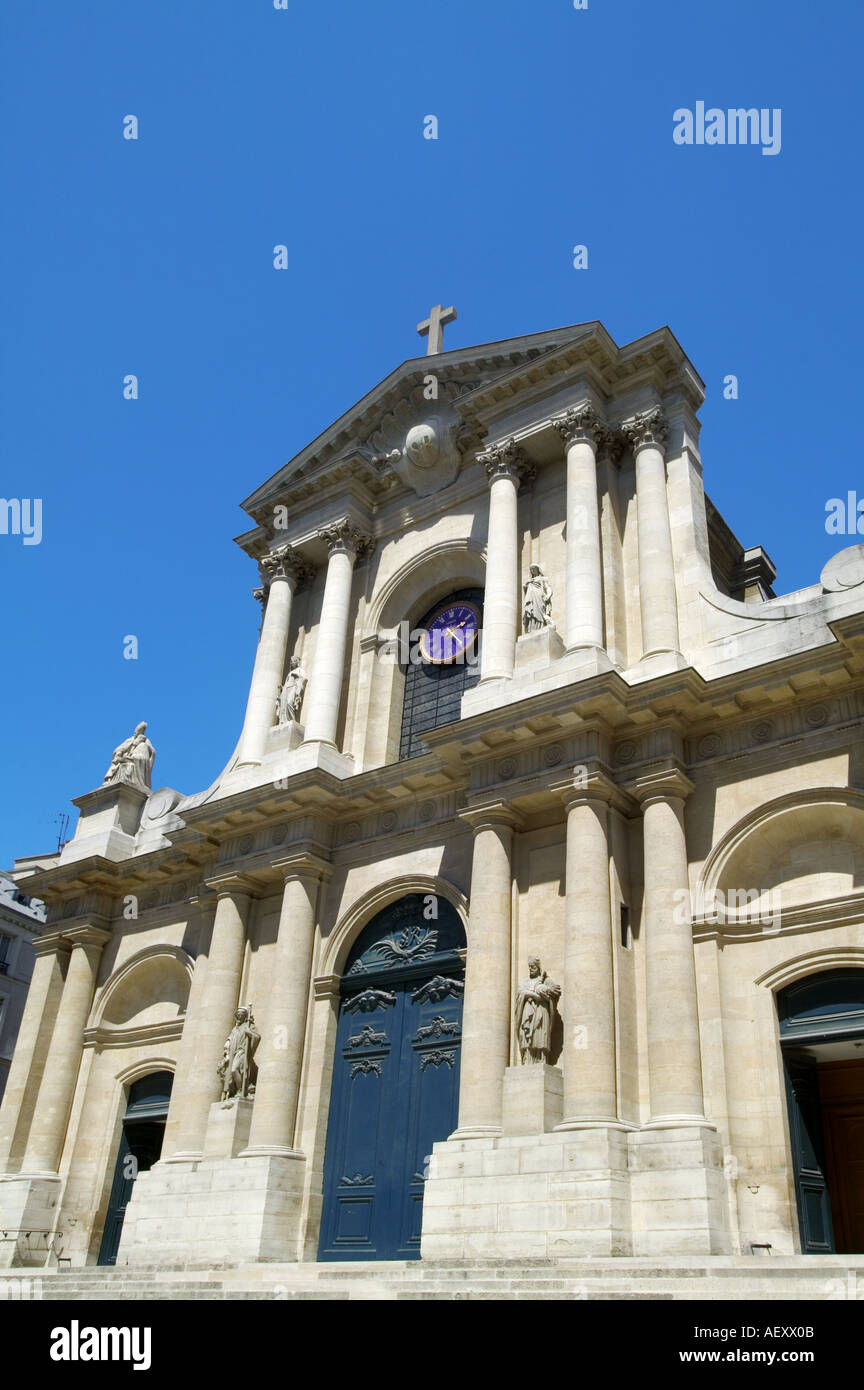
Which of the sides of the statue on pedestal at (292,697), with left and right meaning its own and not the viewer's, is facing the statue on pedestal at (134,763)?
right

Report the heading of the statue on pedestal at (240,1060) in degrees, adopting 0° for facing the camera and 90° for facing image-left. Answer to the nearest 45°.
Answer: approximately 45°

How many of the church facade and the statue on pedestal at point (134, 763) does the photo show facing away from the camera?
0

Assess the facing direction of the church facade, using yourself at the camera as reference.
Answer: facing the viewer and to the left of the viewer
